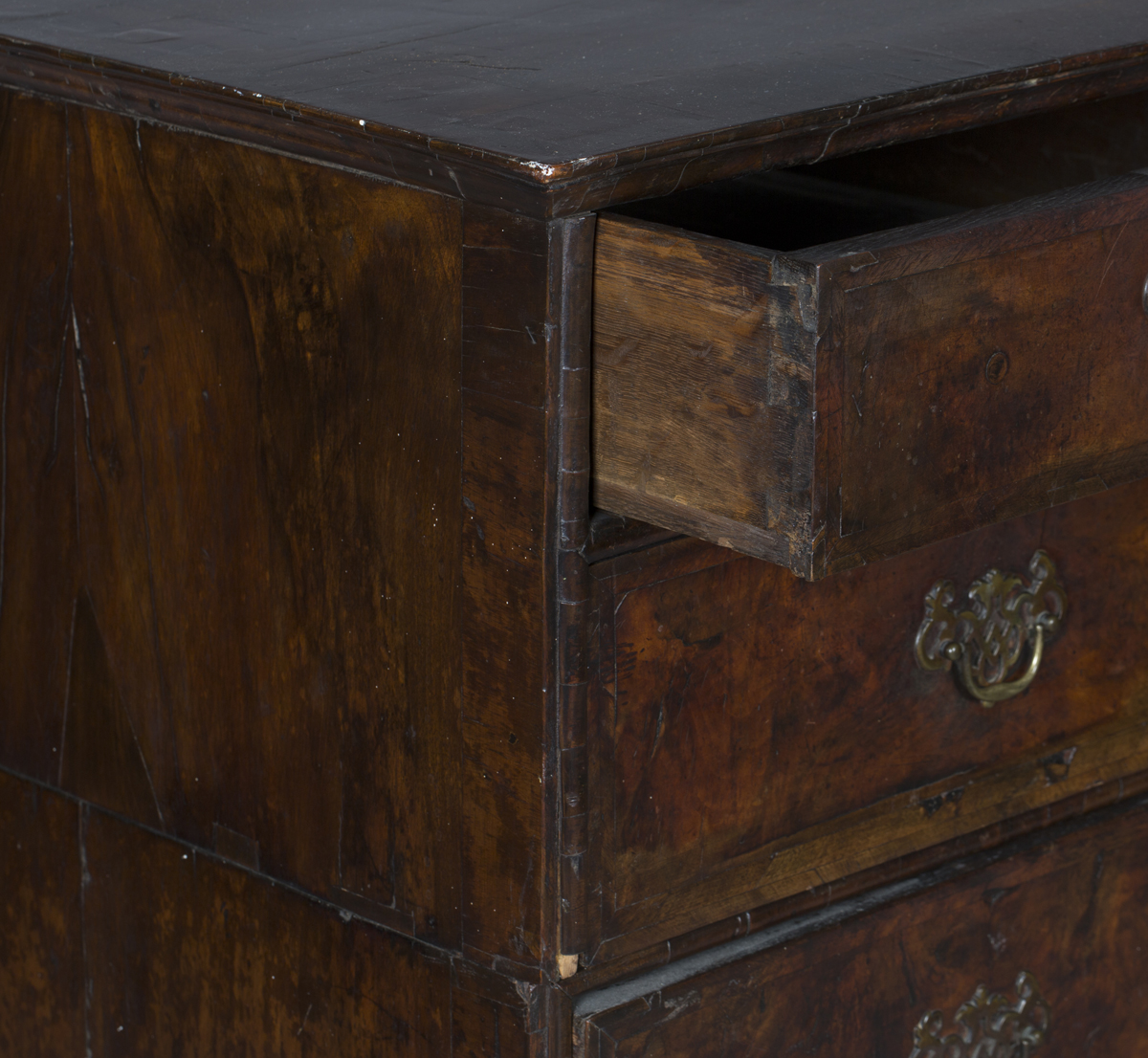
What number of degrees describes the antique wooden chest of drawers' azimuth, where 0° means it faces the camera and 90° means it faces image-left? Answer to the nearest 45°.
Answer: approximately 315°
